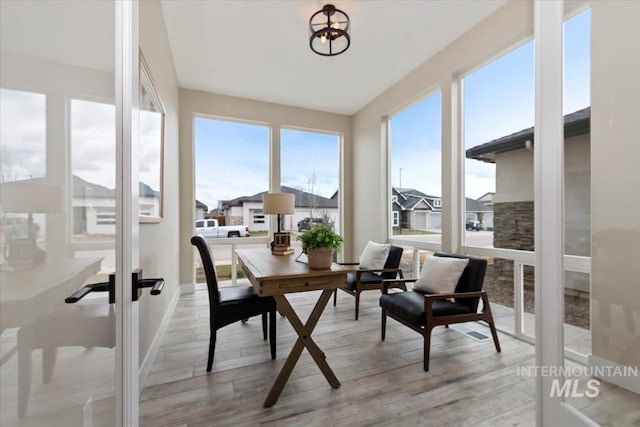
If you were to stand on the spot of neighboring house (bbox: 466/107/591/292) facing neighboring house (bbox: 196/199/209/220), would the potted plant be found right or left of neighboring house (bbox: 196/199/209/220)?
left

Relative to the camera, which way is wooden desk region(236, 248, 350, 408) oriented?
to the viewer's left

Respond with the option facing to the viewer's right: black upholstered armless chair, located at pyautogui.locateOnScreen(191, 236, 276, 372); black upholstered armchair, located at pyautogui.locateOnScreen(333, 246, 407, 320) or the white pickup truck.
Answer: black upholstered armless chair, located at pyautogui.locateOnScreen(191, 236, 276, 372)

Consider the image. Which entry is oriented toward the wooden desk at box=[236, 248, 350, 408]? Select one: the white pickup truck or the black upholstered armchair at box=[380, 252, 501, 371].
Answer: the black upholstered armchair

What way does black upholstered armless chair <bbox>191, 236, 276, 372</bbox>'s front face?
to the viewer's right

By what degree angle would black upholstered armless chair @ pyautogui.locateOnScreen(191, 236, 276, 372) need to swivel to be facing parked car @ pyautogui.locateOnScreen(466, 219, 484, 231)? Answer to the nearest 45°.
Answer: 0° — it already faces it

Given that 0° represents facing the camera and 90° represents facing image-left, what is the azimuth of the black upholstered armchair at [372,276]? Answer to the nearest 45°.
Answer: approximately 45°
